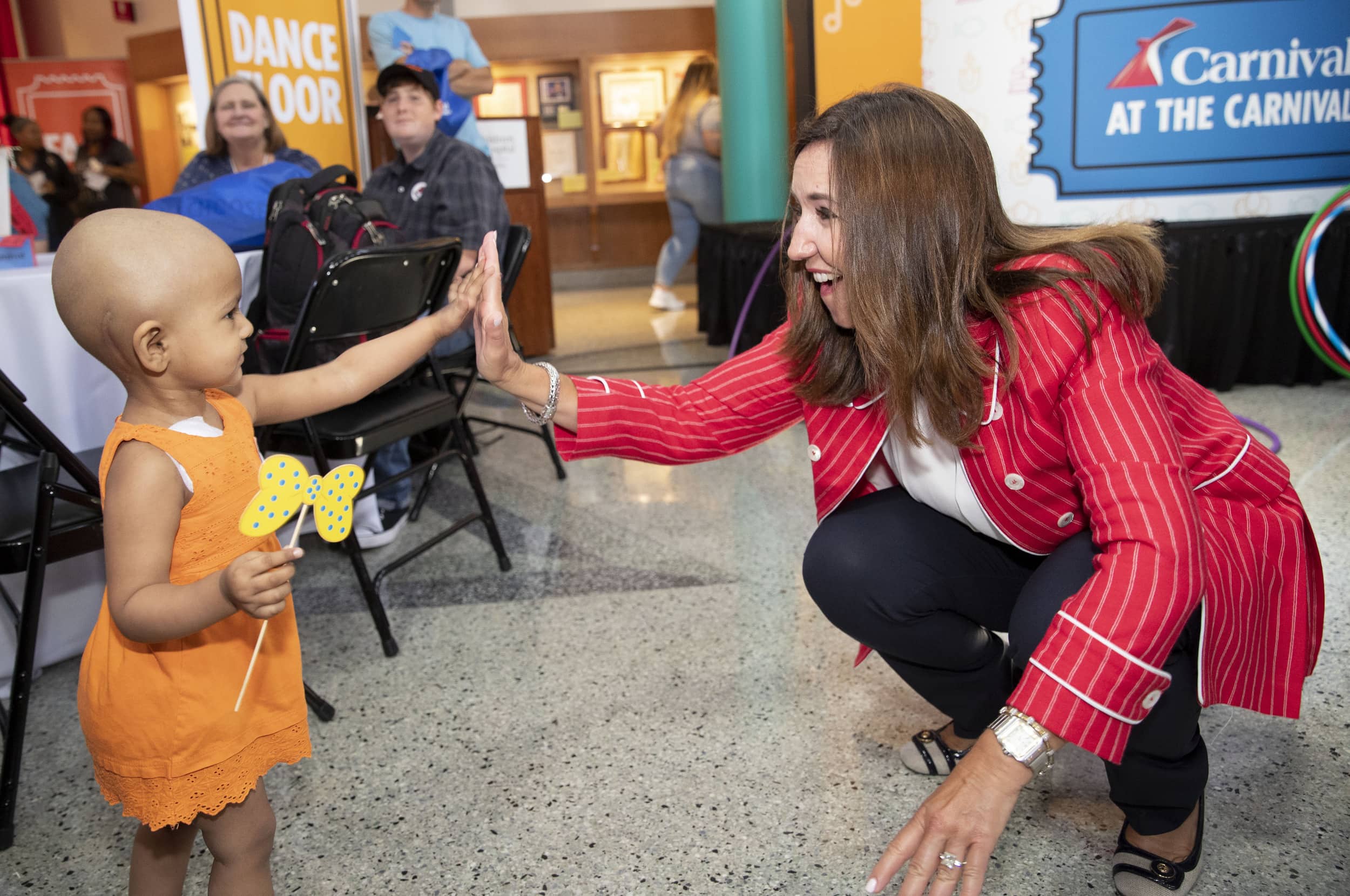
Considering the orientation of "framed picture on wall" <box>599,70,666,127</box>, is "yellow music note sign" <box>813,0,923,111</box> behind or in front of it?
in front

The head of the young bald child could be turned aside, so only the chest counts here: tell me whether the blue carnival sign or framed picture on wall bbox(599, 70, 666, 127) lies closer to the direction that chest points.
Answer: the blue carnival sign

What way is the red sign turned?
toward the camera

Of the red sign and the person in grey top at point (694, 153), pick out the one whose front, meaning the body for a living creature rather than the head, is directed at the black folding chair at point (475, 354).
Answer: the red sign

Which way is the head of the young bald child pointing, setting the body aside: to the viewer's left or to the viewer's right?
to the viewer's right

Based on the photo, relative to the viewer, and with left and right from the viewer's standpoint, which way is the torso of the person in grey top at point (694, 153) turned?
facing away from the viewer and to the right of the viewer

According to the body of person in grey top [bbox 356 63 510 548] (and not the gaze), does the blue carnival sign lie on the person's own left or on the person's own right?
on the person's own left

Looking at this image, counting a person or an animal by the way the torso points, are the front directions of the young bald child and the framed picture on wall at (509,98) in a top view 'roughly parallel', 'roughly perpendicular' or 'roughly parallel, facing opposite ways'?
roughly perpendicular

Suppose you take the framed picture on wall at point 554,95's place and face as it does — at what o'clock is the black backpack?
The black backpack is roughly at 12 o'clock from the framed picture on wall.

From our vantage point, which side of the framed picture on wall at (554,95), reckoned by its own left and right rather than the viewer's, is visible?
front

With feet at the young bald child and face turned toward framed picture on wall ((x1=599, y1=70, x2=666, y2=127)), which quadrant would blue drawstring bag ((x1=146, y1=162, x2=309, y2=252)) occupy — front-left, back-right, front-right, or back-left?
front-left

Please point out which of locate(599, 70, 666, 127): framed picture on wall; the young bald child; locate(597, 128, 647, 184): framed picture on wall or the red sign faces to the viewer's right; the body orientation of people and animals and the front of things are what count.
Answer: the young bald child

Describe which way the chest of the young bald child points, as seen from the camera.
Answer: to the viewer's right

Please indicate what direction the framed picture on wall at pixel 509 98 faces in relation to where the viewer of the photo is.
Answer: facing the viewer

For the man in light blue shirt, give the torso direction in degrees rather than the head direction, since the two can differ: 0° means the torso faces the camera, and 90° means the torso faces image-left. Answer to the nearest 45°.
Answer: approximately 0°

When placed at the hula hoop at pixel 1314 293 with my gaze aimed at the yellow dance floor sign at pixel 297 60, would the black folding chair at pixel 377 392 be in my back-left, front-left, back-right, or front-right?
front-left

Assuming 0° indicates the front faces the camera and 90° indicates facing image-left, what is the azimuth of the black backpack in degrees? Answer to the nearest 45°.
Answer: approximately 315°
